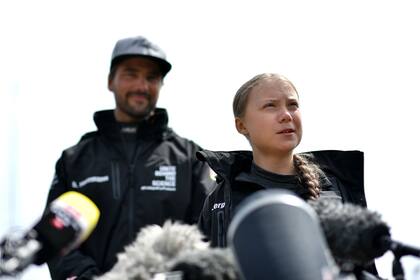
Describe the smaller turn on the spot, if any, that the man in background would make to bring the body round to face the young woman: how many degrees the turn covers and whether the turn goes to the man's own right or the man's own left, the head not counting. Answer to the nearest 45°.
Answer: approximately 45° to the man's own left

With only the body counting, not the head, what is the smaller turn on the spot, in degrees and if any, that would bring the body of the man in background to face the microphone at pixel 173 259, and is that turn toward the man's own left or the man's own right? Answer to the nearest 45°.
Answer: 0° — they already face it

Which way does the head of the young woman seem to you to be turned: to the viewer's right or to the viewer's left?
to the viewer's right

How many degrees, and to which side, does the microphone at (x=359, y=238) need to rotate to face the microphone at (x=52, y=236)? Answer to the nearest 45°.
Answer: approximately 45° to its left

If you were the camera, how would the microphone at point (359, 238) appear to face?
facing to the left of the viewer

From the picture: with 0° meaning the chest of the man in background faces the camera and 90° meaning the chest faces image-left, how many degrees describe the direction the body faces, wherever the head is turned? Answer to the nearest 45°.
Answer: approximately 0°

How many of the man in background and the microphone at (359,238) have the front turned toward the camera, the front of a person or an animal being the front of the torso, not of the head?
1
